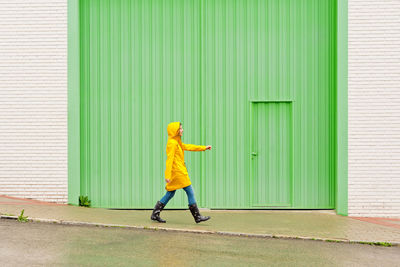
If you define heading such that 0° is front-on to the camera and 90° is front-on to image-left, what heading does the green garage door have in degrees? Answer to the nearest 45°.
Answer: approximately 0°

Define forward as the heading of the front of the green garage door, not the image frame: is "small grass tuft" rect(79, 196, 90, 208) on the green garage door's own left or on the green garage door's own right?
on the green garage door's own right
